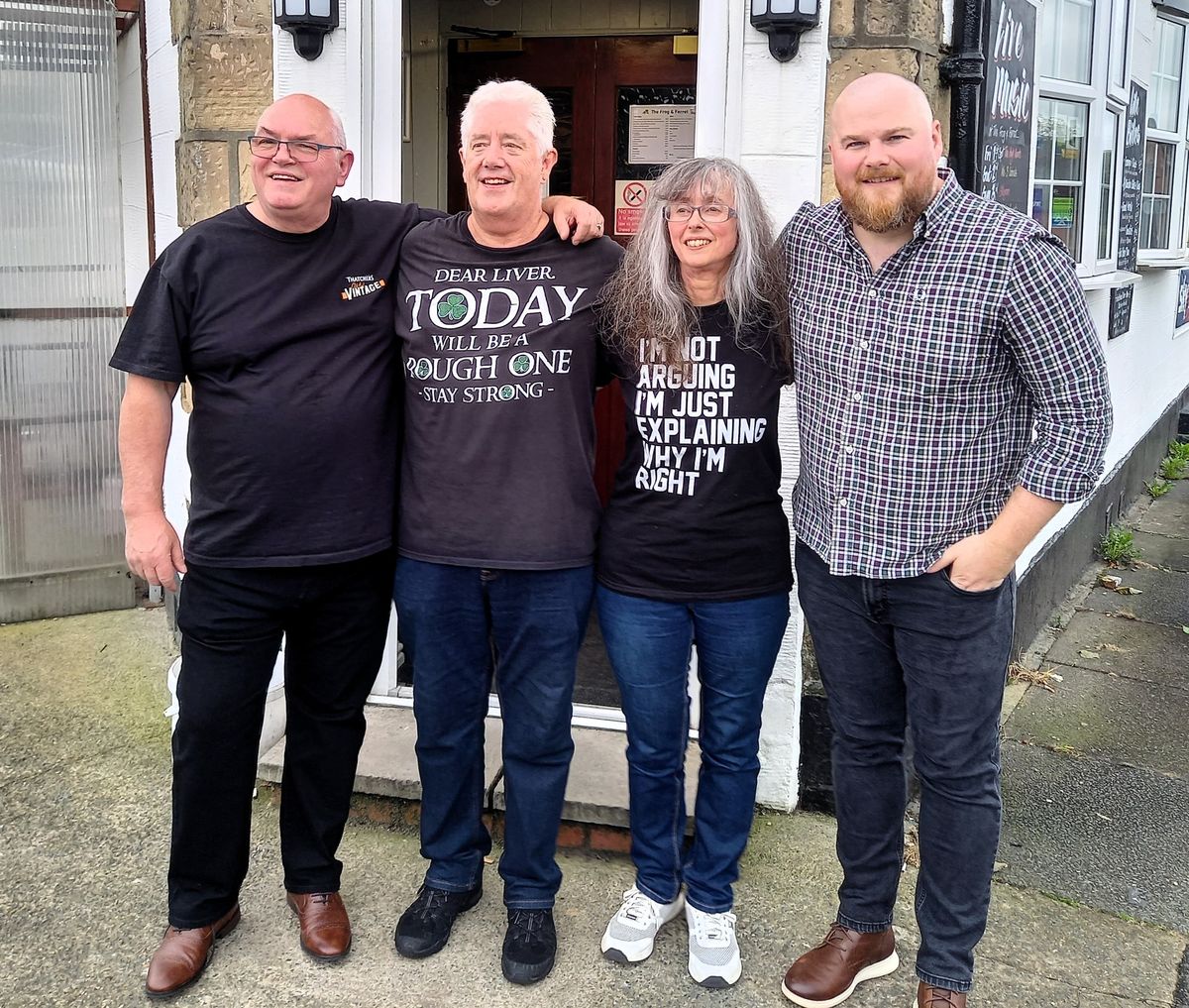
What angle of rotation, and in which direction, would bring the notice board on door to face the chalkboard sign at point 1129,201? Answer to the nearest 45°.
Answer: approximately 135° to its left

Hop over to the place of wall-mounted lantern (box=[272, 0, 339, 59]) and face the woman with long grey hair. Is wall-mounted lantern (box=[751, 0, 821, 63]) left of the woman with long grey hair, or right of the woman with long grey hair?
left

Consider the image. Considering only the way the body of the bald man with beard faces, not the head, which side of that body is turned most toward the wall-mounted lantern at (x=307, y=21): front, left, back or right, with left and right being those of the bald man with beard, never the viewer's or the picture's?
right

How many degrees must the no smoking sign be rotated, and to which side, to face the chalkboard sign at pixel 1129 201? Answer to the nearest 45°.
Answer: approximately 135° to its left

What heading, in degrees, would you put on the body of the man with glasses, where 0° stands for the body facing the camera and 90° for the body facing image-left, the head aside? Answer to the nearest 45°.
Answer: approximately 0°
